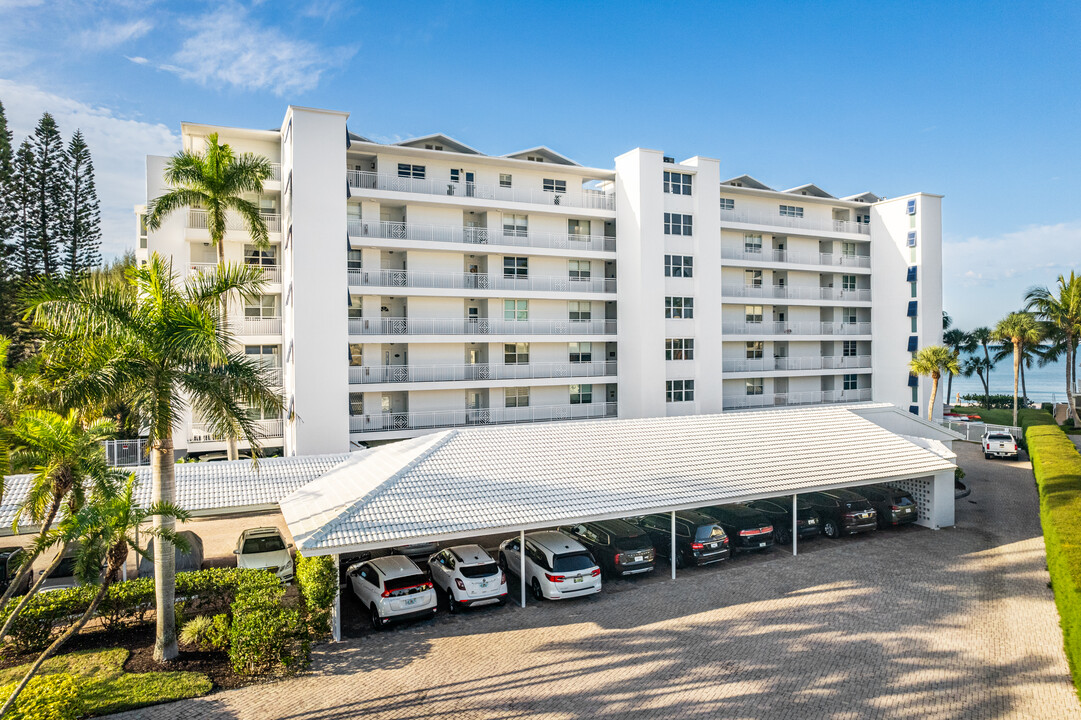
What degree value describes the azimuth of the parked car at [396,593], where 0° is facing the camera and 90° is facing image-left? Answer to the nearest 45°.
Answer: approximately 135°

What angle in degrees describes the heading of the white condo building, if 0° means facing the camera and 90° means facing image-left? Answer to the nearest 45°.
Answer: approximately 315°

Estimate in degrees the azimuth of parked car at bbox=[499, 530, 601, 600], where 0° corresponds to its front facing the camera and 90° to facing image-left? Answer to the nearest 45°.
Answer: approximately 135°

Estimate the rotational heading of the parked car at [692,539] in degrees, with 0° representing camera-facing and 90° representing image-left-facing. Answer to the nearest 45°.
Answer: approximately 135°

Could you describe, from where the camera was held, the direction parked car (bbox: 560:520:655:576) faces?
facing away from the viewer and to the left of the viewer

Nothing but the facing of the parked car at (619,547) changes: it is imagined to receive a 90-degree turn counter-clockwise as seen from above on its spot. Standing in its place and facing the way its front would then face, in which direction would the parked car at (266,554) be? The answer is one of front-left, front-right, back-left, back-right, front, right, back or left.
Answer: front-right

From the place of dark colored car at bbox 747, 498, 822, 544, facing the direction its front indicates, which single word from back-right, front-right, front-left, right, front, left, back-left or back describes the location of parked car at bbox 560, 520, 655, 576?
left

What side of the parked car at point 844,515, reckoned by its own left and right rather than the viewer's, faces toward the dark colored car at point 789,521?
left

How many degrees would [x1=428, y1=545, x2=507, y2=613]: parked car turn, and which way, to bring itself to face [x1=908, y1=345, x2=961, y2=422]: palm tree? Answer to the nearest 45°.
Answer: approximately 90° to its right

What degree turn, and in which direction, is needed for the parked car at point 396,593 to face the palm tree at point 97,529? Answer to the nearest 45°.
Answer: approximately 90° to its left

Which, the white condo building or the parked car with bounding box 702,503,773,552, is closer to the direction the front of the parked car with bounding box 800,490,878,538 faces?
the white condo building

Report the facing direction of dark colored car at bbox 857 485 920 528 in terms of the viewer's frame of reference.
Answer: facing away from the viewer and to the left of the viewer

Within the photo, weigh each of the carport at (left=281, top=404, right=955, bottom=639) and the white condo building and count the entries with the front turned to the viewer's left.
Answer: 0

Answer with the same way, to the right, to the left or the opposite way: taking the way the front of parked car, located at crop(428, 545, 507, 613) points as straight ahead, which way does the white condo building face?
the opposite way
